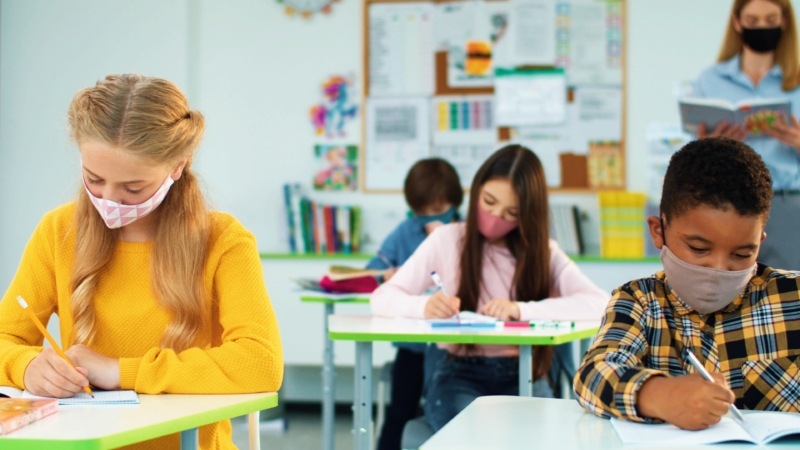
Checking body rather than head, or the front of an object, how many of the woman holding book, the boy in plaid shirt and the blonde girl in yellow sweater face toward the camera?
3

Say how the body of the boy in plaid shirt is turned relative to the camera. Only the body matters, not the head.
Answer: toward the camera

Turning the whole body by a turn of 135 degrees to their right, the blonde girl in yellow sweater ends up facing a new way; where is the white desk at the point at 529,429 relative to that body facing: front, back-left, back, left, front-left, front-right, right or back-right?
back

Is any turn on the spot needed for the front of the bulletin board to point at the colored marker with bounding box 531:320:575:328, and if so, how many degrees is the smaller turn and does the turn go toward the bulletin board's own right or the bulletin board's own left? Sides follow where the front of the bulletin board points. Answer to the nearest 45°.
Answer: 0° — it already faces it

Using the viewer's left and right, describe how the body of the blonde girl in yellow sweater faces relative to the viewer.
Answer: facing the viewer

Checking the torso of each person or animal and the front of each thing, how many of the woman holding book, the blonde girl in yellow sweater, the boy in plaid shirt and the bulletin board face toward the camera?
4

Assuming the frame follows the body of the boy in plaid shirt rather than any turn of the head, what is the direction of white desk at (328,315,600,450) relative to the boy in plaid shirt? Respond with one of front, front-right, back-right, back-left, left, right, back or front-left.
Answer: back-right

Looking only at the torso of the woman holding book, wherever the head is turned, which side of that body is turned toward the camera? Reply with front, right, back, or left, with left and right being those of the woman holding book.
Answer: front

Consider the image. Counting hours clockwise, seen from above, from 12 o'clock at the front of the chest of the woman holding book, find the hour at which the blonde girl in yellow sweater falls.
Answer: The blonde girl in yellow sweater is roughly at 1 o'clock from the woman holding book.

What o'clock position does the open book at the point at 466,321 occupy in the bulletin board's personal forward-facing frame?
The open book is roughly at 12 o'clock from the bulletin board.

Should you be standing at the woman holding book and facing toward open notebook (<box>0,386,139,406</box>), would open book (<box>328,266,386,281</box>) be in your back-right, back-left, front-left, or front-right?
front-right

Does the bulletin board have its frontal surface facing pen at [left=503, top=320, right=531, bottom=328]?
yes

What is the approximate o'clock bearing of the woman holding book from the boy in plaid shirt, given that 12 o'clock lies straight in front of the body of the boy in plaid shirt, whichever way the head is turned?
The woman holding book is roughly at 6 o'clock from the boy in plaid shirt.
